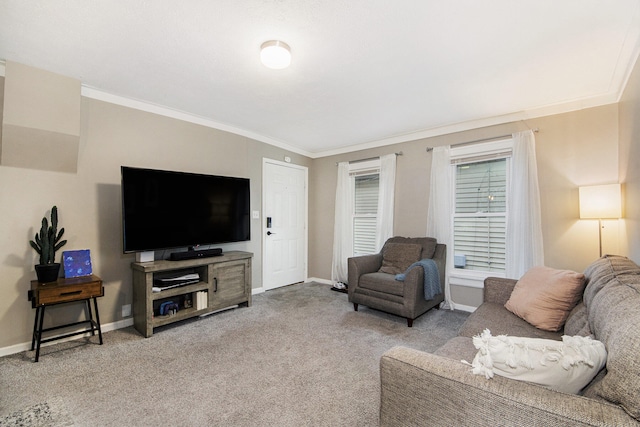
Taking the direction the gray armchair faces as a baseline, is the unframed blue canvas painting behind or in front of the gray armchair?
in front

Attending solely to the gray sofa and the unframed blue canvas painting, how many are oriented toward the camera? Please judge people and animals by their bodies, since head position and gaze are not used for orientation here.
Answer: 1

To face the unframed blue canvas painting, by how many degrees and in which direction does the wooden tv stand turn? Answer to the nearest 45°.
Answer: approximately 135° to its right

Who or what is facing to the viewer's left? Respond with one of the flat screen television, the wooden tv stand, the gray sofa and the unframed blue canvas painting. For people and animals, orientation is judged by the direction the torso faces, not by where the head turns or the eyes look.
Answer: the gray sofa

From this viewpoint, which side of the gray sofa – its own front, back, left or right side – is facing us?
left

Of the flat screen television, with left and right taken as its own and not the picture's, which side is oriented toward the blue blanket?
front

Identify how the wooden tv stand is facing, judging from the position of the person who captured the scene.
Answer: facing the viewer and to the right of the viewer
